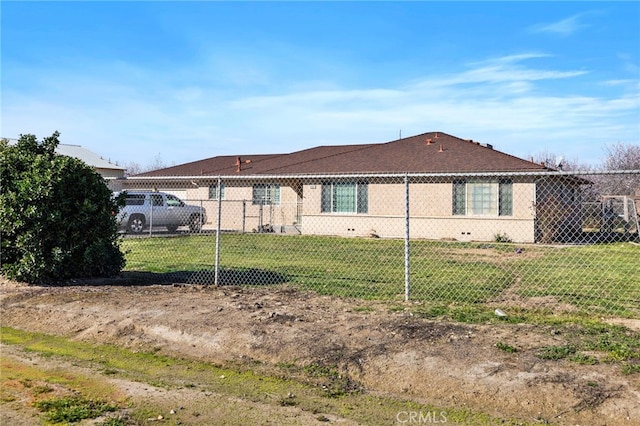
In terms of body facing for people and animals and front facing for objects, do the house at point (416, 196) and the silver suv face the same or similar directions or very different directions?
very different directions

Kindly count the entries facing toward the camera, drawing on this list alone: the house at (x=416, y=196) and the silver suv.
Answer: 1

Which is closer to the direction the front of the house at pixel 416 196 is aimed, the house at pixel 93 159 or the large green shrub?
the large green shrub

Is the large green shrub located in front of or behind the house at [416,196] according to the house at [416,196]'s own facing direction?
in front

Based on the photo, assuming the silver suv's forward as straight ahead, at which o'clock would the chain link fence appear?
The chain link fence is roughly at 3 o'clock from the silver suv.

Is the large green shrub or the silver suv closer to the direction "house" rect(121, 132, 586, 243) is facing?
the large green shrub

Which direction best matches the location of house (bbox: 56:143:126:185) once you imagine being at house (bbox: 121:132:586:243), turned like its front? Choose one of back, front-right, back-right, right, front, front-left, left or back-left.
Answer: back-right

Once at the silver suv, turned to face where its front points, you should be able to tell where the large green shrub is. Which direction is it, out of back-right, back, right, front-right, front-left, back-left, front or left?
back-right

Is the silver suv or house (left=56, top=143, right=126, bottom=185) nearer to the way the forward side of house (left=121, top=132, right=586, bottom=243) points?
the silver suv

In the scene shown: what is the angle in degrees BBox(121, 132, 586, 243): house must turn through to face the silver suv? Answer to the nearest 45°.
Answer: approximately 90° to its right

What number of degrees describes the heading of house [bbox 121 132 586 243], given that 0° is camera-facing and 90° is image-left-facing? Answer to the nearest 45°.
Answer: approximately 0°

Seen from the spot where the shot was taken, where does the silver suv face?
facing away from the viewer and to the right of the viewer
